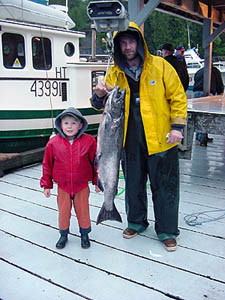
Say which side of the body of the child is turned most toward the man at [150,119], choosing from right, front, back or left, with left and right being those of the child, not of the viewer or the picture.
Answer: left

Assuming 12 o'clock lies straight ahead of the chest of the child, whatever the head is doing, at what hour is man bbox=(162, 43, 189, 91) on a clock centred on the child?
The man is roughly at 7 o'clock from the child.

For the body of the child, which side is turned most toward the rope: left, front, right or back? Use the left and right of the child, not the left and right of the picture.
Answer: left

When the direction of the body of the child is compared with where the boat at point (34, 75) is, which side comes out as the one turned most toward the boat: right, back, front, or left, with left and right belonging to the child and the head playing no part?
back

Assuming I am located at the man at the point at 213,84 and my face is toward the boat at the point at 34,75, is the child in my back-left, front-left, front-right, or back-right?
front-left

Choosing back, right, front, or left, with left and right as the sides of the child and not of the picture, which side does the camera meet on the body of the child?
front
